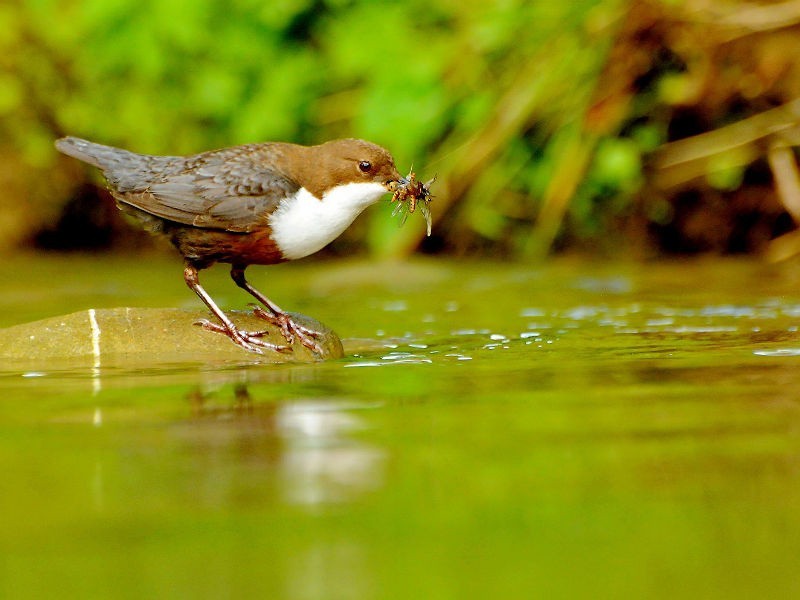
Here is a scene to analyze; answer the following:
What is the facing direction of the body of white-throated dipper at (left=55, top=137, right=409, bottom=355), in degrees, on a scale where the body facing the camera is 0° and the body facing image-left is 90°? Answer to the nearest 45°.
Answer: approximately 270°
